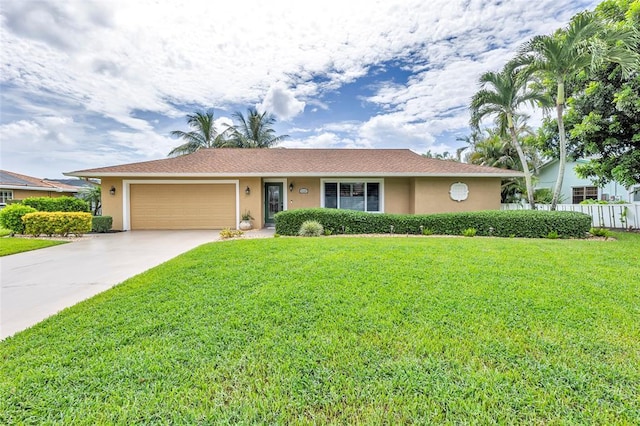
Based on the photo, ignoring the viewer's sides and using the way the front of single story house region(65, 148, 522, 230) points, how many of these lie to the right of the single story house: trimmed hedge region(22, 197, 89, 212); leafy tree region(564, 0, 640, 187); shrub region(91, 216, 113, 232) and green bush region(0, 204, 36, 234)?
3

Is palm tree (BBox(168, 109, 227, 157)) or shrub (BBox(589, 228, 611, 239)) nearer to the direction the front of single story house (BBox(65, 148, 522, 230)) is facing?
the shrub

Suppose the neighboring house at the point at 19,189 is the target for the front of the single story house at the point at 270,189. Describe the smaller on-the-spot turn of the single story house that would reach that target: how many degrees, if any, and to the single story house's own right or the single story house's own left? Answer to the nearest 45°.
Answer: approximately 135° to the single story house's own right

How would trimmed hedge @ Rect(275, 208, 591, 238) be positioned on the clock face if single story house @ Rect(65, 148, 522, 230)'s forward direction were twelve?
The trimmed hedge is roughly at 10 o'clock from the single story house.

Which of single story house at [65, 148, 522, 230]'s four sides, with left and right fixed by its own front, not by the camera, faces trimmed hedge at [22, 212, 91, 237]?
right

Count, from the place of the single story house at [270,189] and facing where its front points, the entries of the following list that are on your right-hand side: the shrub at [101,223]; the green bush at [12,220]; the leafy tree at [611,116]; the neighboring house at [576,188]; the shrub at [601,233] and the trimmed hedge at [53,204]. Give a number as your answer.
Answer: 3

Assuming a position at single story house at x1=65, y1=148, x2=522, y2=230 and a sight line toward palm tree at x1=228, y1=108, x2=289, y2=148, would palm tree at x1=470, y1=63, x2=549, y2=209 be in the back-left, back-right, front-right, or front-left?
back-right

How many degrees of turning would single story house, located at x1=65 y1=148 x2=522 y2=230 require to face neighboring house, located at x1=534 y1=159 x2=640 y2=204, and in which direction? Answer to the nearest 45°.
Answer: approximately 90° to its left

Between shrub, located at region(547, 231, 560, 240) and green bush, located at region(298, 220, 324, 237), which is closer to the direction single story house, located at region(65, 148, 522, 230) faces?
the green bush

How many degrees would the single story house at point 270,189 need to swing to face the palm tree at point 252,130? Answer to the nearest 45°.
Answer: approximately 180°

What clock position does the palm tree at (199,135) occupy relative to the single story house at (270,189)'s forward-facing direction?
The palm tree is roughly at 5 o'clock from the single story house.

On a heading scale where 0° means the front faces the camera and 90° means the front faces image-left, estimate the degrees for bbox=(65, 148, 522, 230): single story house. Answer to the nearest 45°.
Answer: approximately 0°

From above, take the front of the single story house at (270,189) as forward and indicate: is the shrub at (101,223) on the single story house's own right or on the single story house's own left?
on the single story house's own right

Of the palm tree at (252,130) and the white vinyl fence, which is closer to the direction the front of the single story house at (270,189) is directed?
the white vinyl fence

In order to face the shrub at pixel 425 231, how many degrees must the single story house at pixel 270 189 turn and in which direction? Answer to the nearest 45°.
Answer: approximately 45° to its left
